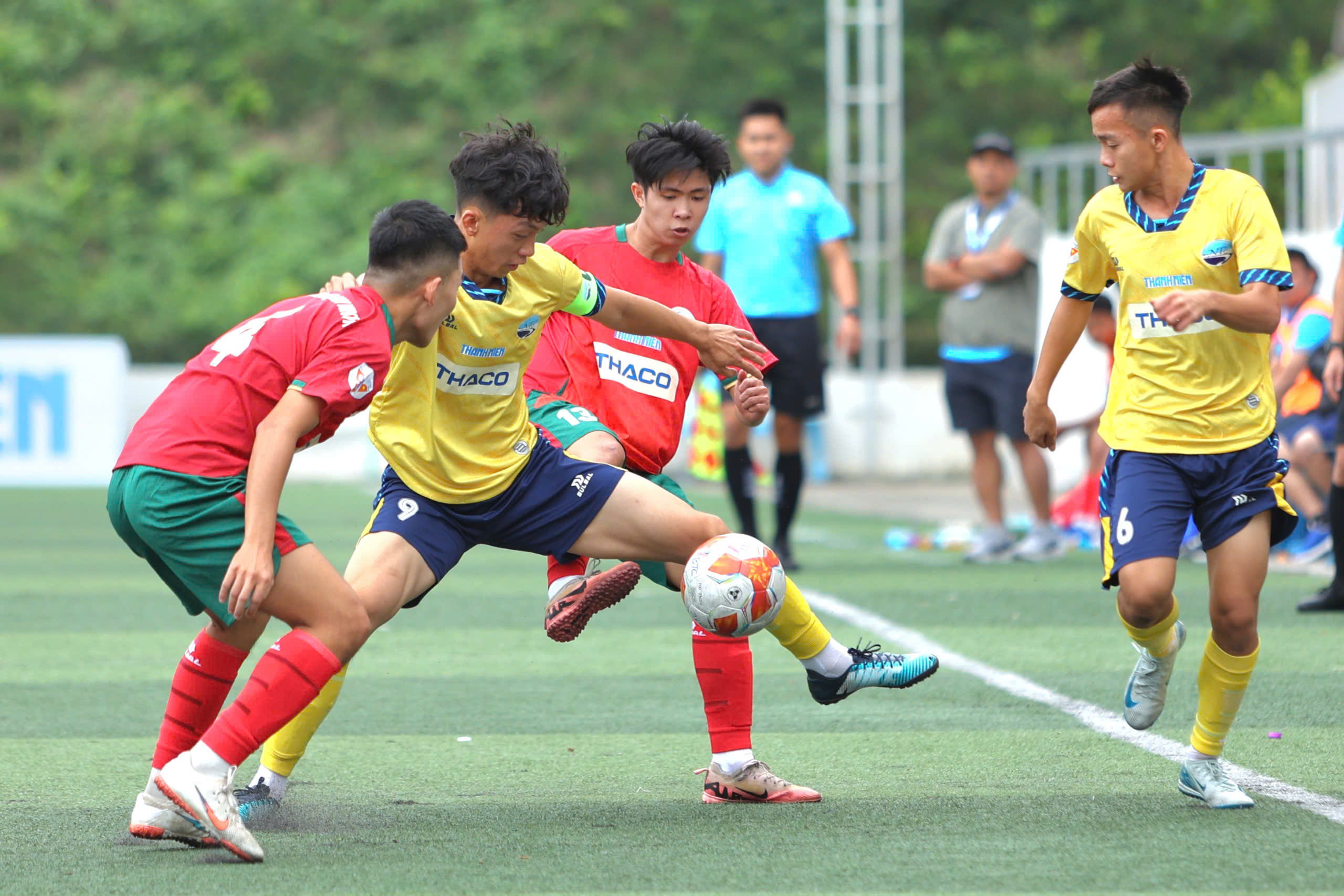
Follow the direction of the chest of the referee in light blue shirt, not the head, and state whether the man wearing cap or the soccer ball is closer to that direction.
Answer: the soccer ball

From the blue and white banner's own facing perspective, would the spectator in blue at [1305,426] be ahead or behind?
ahead

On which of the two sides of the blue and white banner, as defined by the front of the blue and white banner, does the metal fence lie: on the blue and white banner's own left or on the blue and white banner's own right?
on the blue and white banner's own left

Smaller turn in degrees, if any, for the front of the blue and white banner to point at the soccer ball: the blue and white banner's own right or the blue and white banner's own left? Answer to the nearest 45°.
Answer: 0° — it already faces it

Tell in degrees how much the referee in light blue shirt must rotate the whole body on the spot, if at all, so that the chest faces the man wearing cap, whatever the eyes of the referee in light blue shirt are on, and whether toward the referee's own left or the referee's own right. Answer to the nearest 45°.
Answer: approximately 135° to the referee's own left

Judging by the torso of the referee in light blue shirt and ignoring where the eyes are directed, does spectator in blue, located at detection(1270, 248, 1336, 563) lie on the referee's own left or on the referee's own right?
on the referee's own left

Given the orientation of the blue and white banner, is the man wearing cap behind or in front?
in front

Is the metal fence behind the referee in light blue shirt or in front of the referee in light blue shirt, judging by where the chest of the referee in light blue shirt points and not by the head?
behind

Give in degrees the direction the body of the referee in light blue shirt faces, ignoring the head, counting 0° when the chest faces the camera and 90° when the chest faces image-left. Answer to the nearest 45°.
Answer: approximately 0°

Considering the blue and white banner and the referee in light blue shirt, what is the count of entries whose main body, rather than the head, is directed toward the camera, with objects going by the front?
2

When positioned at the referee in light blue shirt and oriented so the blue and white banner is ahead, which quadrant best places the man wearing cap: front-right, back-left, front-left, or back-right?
back-right

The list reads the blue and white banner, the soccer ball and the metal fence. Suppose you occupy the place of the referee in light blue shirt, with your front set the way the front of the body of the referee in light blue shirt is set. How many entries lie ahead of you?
1
